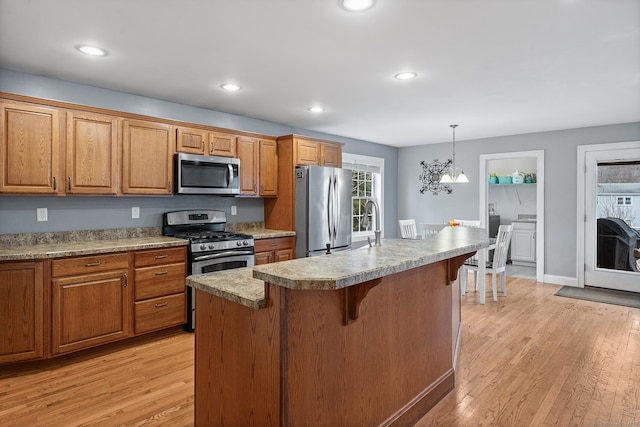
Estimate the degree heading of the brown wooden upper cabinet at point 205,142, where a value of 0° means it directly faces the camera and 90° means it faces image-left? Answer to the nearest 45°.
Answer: approximately 315°

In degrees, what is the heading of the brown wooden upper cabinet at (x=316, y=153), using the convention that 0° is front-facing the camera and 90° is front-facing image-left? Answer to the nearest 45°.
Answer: approximately 315°

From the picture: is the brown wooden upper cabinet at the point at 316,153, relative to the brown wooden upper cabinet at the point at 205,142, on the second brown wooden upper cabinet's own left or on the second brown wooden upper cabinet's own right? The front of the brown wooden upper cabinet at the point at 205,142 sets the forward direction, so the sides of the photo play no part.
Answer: on the second brown wooden upper cabinet's own left

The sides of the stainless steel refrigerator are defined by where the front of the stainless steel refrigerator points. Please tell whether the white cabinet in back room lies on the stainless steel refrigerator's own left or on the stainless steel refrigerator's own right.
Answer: on the stainless steel refrigerator's own left

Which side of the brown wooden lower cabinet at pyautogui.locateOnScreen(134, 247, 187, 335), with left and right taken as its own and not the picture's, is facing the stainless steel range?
left

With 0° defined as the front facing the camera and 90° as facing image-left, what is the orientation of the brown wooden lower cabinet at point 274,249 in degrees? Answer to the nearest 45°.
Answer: approximately 315°

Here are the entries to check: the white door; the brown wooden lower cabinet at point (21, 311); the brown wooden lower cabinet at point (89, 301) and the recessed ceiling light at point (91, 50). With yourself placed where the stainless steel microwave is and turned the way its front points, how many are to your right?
3

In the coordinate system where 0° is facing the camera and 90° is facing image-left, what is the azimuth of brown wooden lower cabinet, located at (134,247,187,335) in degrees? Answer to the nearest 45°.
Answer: approximately 315°

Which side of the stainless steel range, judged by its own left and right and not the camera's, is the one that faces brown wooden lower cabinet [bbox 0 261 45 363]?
right

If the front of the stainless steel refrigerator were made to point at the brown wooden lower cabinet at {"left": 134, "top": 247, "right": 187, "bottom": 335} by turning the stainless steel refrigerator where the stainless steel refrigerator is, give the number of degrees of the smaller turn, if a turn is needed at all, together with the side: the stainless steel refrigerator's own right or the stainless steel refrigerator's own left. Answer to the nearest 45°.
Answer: approximately 90° to the stainless steel refrigerator's own right
